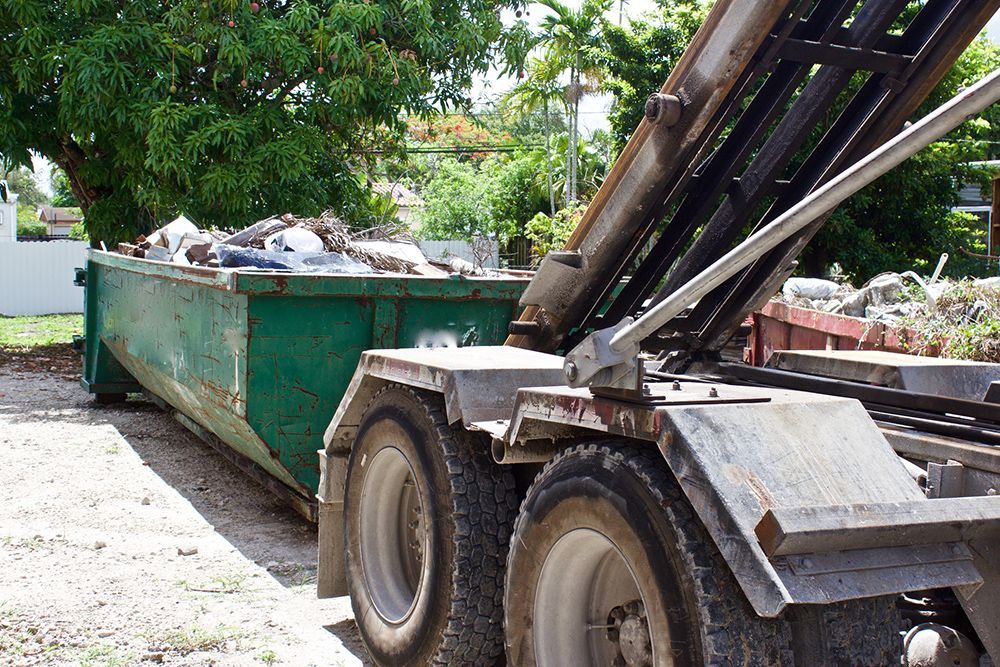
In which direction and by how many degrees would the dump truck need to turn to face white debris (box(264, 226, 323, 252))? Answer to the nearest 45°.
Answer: approximately 180°

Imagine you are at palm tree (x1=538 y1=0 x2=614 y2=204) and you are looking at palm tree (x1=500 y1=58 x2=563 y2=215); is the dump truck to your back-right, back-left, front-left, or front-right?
back-left

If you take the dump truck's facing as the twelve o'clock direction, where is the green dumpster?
The green dumpster is roughly at 6 o'clock from the dump truck.

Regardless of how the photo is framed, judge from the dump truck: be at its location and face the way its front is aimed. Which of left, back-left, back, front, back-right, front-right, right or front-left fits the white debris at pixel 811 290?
back-left

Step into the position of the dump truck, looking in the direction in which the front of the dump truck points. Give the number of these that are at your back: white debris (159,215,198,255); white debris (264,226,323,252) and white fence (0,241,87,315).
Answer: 3

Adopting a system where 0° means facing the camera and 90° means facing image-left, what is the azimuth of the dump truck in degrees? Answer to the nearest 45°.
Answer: approximately 315°

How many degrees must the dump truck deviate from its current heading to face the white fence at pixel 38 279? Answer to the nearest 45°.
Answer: approximately 180°

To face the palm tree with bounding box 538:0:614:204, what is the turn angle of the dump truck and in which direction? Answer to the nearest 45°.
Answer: approximately 135° to its left

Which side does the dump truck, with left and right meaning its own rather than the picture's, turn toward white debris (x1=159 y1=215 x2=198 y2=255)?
back

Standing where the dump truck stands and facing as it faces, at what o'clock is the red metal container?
The red metal container is roughly at 8 o'clock from the dump truck.

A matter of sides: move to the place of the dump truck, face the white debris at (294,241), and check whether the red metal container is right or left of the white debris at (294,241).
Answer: right
